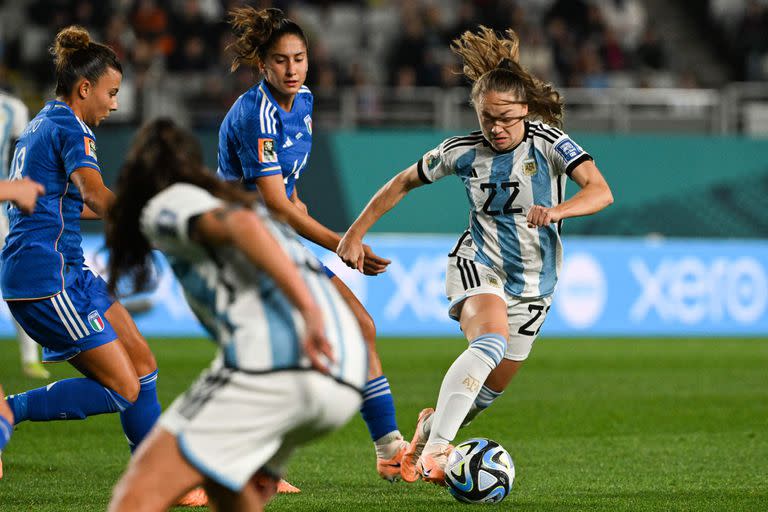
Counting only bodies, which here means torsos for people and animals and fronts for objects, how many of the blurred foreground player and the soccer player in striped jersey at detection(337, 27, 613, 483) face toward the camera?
1

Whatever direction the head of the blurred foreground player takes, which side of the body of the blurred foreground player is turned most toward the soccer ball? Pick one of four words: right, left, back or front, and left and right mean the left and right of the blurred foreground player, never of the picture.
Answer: right

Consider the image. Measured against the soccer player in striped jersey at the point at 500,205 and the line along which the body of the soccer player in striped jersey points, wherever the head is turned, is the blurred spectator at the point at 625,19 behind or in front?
behind

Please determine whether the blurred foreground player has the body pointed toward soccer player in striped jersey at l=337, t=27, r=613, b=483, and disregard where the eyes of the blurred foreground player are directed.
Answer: no

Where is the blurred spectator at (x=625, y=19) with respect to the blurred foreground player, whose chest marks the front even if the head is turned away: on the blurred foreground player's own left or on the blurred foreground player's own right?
on the blurred foreground player's own right

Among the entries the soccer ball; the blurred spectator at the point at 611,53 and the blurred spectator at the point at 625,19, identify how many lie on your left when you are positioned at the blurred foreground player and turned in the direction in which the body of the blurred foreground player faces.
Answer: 0

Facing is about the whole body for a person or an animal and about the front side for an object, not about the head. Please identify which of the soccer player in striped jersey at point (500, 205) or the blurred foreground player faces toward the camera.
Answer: the soccer player in striped jersey

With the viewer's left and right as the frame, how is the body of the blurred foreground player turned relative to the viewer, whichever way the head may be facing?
facing away from the viewer and to the left of the viewer

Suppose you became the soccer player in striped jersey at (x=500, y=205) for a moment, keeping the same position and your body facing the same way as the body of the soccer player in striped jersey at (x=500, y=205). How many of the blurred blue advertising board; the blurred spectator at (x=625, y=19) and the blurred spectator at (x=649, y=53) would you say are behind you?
3

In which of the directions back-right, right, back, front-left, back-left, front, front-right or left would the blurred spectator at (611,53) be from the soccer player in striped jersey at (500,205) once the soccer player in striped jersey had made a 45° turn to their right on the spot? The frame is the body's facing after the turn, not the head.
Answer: back-right

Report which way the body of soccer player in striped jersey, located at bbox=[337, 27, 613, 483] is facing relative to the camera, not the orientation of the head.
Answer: toward the camera

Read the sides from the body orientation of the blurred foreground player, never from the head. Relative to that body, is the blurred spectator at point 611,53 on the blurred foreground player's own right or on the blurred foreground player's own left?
on the blurred foreground player's own right
